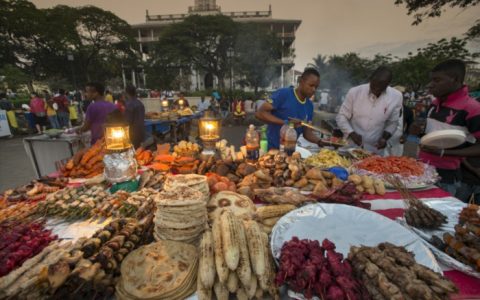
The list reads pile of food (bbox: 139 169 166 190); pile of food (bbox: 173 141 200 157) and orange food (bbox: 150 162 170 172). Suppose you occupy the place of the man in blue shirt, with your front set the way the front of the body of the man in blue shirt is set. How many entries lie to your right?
3

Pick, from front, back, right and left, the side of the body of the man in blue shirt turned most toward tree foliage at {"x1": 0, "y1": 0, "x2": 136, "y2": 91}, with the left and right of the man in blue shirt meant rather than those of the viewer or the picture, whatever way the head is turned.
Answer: back

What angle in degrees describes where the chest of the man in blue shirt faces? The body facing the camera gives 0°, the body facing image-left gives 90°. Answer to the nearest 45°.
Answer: approximately 315°

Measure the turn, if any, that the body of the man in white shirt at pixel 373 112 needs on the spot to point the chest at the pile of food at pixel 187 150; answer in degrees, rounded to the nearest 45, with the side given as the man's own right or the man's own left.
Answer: approximately 45° to the man's own right

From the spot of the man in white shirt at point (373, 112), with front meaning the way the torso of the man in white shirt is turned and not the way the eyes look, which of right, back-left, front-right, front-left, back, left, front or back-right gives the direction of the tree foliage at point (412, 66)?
back

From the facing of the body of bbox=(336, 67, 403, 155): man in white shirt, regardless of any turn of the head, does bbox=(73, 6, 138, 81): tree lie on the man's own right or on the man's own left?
on the man's own right
